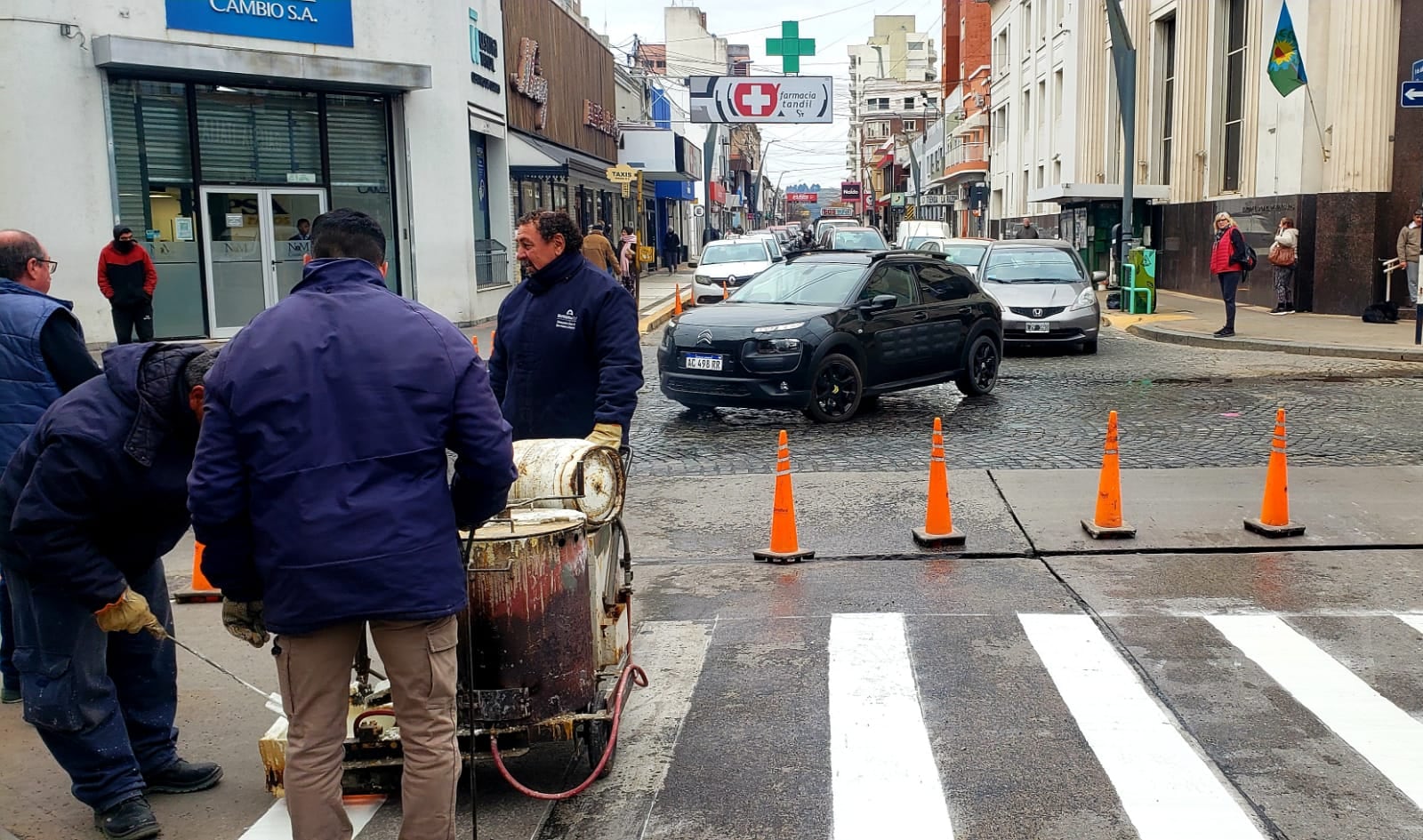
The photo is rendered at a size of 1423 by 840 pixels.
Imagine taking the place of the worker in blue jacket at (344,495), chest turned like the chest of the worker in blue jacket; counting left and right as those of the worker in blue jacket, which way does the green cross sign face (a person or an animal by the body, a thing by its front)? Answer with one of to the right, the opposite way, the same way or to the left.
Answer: the opposite way

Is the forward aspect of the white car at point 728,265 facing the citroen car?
yes

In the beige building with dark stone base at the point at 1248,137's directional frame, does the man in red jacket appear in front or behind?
in front

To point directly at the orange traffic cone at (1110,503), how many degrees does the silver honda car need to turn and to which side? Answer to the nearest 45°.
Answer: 0° — it already faces it

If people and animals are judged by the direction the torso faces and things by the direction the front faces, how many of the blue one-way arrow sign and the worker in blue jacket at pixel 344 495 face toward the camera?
1

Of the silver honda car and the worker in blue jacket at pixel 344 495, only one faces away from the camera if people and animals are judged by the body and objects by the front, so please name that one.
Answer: the worker in blue jacket

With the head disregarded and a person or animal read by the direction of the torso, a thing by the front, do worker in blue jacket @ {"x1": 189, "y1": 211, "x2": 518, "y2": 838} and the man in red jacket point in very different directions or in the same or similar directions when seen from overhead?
very different directions

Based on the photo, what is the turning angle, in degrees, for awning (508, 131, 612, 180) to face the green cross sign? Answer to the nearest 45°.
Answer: approximately 45° to its left

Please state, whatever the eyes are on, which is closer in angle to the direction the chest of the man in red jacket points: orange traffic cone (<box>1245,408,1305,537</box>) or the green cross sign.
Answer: the orange traffic cone

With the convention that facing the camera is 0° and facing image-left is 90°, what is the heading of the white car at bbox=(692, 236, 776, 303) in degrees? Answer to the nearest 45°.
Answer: approximately 0°

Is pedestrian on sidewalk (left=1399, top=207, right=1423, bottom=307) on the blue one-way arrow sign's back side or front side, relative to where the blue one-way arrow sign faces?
on the back side

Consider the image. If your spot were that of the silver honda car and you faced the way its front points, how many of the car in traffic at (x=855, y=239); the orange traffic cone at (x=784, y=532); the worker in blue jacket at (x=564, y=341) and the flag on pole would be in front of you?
2

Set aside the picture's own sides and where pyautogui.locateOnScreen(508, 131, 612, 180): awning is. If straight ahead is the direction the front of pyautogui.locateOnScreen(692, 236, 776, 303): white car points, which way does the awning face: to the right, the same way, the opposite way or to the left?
to the left

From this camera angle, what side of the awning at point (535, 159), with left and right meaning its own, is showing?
right

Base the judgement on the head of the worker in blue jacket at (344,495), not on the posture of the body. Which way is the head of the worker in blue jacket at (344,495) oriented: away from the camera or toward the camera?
away from the camera
